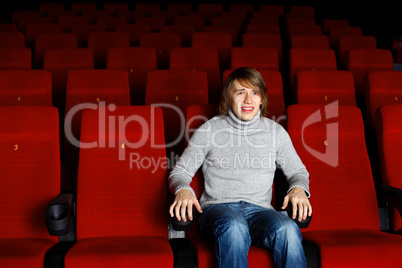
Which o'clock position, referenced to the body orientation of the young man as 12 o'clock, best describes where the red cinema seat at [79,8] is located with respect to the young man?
The red cinema seat is roughly at 5 o'clock from the young man.

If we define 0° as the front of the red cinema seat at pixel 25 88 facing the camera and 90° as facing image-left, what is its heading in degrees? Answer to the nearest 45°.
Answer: approximately 0°

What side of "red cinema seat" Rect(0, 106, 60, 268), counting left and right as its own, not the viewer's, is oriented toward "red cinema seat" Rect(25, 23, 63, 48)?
back

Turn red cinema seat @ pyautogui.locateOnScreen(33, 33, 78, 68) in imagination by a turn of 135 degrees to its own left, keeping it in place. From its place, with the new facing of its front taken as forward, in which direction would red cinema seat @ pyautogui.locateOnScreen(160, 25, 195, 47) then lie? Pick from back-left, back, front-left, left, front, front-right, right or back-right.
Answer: front-right

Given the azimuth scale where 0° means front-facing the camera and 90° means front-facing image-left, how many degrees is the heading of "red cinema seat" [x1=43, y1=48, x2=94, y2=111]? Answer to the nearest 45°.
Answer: approximately 0°

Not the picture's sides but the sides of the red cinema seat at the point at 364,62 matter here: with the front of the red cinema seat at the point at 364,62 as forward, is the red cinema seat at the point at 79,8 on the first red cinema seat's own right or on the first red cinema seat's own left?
on the first red cinema seat's own right

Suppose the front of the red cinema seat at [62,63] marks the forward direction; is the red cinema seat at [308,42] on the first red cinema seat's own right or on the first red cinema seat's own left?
on the first red cinema seat's own left

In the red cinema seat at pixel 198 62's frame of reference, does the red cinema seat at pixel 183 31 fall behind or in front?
behind

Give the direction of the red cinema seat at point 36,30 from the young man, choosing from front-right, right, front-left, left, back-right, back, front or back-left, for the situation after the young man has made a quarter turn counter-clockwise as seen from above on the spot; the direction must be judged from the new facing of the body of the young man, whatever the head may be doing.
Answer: back-left
